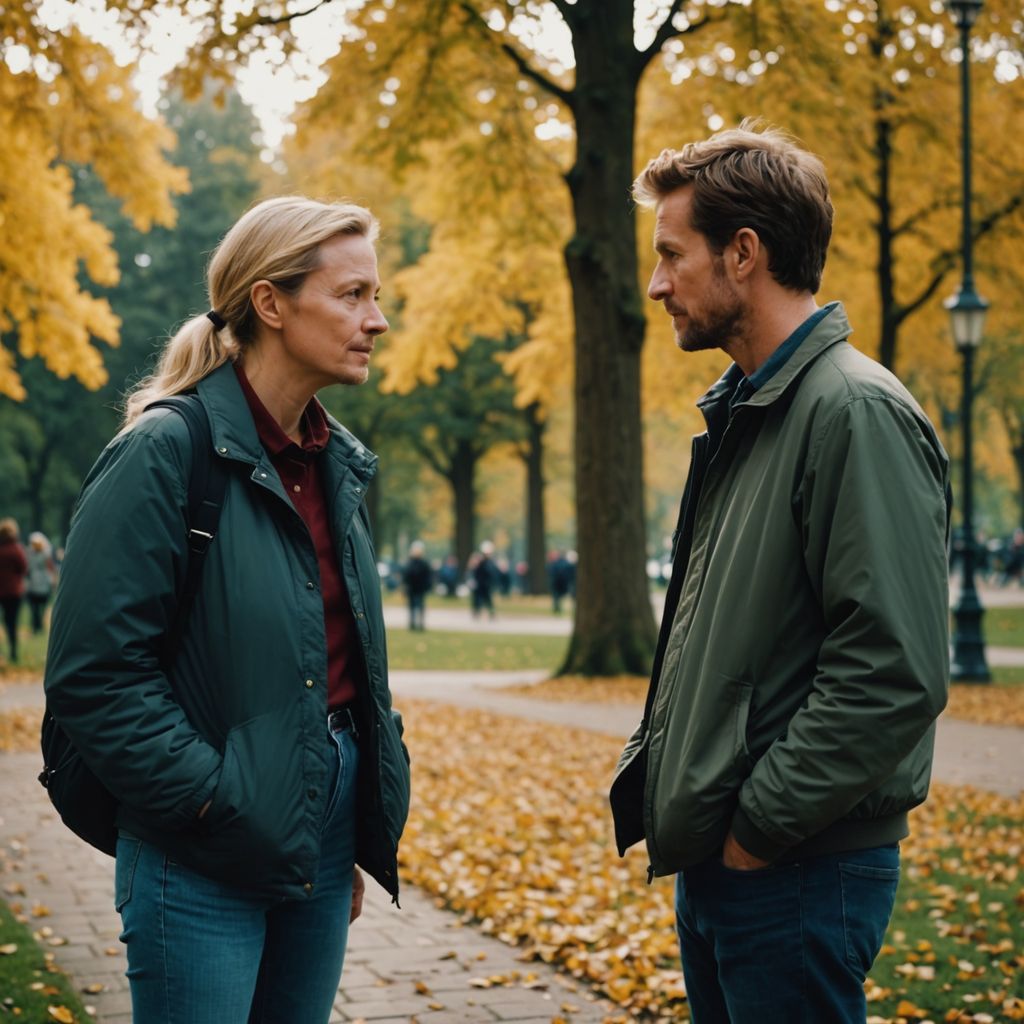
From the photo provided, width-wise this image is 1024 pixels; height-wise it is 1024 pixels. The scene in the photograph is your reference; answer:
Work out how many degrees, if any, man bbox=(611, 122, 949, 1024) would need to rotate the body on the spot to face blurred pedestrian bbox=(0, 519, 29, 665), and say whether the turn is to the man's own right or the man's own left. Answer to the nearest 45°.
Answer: approximately 45° to the man's own right

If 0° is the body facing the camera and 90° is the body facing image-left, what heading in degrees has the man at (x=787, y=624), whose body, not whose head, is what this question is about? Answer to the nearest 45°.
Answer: approximately 90°

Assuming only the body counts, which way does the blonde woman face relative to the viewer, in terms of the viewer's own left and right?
facing the viewer and to the right of the viewer

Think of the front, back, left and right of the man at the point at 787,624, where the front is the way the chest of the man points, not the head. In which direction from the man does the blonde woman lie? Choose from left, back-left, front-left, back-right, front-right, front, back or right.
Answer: front

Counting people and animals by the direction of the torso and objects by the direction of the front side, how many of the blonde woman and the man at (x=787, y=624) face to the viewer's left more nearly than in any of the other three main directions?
1

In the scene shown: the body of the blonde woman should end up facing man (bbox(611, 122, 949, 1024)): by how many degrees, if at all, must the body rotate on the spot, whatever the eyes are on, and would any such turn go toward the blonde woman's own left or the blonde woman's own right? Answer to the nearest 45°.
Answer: approximately 45° to the blonde woman's own left

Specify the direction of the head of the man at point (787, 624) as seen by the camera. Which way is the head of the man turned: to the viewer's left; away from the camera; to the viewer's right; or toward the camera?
to the viewer's left

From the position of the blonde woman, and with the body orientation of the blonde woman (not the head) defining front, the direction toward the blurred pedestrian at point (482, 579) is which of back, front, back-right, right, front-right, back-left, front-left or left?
back-left

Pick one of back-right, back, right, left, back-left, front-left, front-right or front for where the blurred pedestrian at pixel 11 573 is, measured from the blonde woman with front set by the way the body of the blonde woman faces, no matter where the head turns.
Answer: back-left

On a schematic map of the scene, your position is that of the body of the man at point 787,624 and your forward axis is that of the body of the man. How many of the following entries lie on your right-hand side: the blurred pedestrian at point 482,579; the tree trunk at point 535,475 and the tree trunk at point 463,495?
3

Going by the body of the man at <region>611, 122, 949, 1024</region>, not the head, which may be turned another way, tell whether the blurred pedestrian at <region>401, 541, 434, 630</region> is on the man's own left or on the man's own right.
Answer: on the man's own right

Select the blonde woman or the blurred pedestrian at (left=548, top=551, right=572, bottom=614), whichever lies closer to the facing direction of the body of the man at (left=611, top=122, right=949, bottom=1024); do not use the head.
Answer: the blonde woman

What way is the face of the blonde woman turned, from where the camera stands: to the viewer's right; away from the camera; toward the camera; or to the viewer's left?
to the viewer's right

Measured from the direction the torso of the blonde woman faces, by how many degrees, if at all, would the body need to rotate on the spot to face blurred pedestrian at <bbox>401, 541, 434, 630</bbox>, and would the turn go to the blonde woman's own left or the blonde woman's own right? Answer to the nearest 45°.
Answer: approximately 135° to the blonde woman's own left

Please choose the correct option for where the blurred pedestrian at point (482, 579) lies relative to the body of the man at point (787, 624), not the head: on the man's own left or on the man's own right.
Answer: on the man's own right

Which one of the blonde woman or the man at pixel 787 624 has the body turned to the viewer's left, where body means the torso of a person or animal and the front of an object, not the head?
the man
